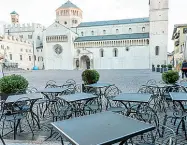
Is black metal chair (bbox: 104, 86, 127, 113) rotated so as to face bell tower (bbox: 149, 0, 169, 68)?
no

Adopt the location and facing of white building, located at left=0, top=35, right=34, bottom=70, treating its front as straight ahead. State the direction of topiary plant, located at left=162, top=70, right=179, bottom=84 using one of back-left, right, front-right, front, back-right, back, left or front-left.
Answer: front-right

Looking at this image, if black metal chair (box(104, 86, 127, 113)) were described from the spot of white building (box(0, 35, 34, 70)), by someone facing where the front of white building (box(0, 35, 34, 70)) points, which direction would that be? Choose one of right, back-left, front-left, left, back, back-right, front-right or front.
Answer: front-right

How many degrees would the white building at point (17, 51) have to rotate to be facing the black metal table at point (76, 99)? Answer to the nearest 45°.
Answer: approximately 45° to its right

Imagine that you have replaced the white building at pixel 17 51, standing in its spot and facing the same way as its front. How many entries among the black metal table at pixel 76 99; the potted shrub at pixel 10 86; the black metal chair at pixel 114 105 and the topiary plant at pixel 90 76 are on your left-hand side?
0

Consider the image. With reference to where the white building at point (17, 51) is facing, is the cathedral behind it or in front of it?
in front

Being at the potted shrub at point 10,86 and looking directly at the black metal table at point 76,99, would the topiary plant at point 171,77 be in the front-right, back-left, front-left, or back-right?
front-left

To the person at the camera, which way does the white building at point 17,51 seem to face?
facing the viewer and to the right of the viewer

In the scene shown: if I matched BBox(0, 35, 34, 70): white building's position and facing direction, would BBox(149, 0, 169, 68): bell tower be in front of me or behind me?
in front

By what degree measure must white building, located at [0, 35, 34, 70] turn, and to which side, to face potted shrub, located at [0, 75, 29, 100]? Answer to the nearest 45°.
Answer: approximately 45° to its right
